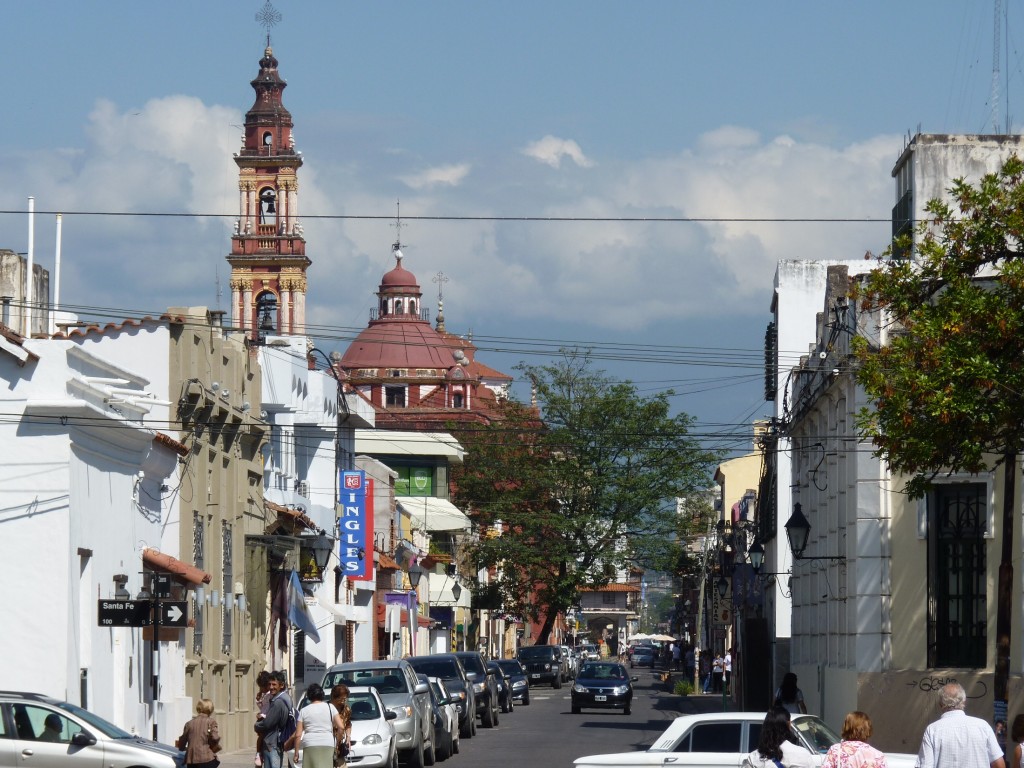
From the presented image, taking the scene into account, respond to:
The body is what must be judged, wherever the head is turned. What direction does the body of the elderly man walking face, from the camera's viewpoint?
away from the camera

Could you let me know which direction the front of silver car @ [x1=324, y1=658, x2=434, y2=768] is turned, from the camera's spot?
facing the viewer

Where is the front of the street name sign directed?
toward the camera

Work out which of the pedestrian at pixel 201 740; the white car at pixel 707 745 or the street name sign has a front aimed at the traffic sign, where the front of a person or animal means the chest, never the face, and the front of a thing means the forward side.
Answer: the pedestrian

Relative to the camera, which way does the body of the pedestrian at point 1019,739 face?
away from the camera

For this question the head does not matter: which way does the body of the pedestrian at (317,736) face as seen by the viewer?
away from the camera

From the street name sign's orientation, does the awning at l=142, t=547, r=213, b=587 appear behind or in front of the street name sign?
behind

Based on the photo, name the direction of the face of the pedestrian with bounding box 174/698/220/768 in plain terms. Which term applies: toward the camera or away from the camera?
away from the camera

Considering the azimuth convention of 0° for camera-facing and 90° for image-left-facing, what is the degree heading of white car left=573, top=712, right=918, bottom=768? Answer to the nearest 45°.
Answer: approximately 270°

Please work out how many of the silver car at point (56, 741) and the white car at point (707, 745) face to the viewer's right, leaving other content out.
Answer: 2

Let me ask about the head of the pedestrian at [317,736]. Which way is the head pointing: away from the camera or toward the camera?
away from the camera

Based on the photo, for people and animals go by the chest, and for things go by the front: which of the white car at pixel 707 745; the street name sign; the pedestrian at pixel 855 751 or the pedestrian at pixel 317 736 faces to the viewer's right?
the white car

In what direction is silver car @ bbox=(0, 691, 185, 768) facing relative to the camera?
to the viewer's right
